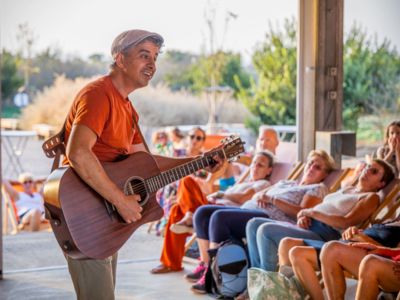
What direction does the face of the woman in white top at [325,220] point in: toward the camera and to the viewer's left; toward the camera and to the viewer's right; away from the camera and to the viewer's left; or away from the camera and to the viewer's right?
toward the camera and to the viewer's left

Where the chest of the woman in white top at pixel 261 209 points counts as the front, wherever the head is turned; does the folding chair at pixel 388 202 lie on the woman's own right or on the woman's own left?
on the woman's own left

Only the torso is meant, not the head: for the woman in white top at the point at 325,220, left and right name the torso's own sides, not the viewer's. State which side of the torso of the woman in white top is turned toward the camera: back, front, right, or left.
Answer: left

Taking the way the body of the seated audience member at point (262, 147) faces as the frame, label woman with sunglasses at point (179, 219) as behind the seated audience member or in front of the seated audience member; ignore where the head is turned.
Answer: in front

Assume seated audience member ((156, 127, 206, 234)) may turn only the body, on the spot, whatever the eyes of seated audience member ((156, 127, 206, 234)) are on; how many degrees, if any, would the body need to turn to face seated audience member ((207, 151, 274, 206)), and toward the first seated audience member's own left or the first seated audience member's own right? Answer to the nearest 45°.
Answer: approximately 90° to the first seated audience member's own left

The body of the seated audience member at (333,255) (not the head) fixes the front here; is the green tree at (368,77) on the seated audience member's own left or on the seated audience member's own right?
on the seated audience member's own right

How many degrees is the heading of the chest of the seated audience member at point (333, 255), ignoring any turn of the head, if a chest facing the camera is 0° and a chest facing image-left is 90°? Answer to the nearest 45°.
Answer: approximately 90°

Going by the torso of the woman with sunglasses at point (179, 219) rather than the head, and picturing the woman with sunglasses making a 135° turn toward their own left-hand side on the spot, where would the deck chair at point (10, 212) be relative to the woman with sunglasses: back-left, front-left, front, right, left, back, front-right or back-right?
back-left

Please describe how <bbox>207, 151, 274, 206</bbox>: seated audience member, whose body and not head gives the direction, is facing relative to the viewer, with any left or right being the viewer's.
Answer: facing the viewer and to the left of the viewer

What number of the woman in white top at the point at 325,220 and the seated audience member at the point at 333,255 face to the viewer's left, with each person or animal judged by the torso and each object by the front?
2
